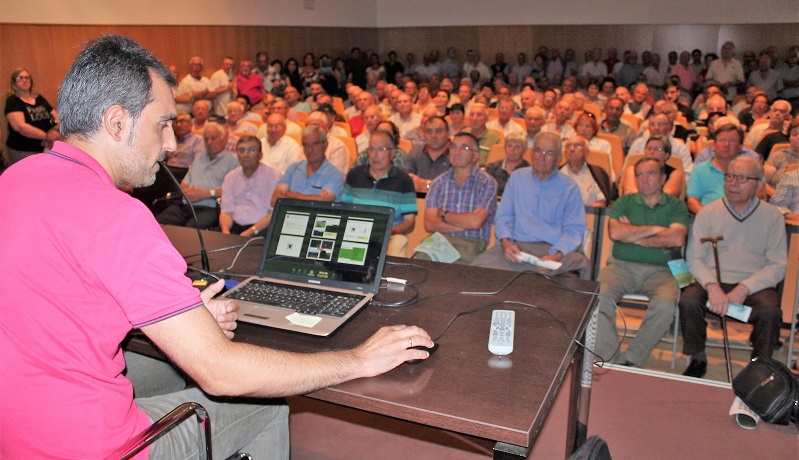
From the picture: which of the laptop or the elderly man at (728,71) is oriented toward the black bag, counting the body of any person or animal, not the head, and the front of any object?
the elderly man

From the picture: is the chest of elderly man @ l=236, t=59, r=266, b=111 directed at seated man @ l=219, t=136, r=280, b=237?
yes

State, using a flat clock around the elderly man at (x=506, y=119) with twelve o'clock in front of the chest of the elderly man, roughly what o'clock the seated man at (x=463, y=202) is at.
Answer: The seated man is roughly at 12 o'clock from the elderly man.

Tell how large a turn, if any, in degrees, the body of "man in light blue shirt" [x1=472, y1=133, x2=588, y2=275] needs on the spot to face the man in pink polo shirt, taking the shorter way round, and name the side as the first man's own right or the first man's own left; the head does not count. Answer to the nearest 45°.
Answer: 0° — they already face them

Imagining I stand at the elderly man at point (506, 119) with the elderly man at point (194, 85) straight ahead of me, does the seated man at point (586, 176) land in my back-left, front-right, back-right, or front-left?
back-left

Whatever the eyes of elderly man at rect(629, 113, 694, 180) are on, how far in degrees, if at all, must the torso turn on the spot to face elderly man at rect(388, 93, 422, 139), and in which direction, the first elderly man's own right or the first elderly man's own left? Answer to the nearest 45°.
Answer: approximately 90° to the first elderly man's own right
